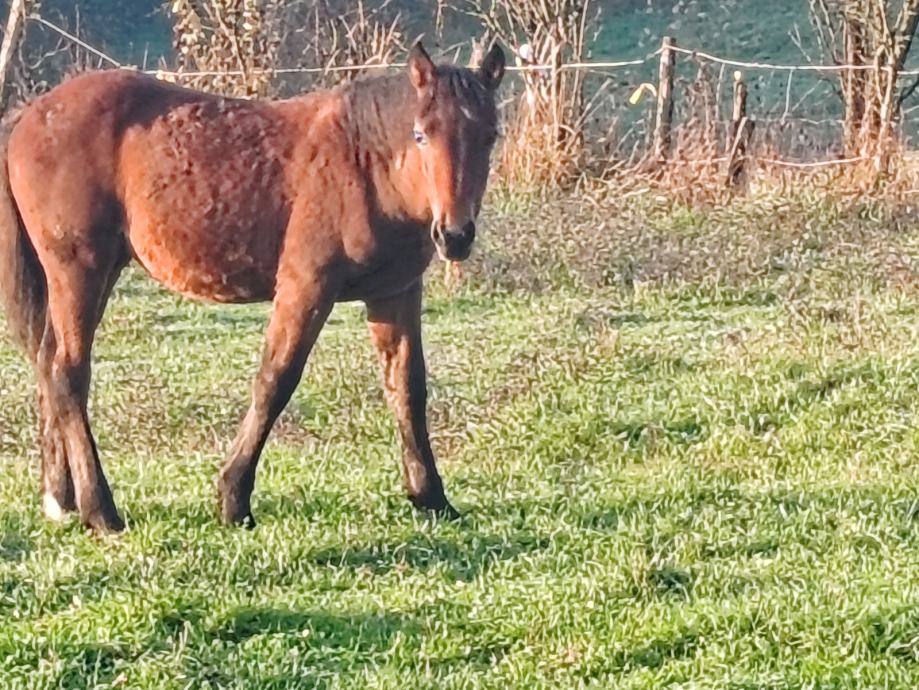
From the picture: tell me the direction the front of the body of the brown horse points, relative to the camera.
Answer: to the viewer's right

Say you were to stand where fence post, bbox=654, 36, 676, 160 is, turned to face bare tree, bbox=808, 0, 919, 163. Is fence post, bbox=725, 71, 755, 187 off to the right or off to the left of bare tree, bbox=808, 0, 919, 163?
right
